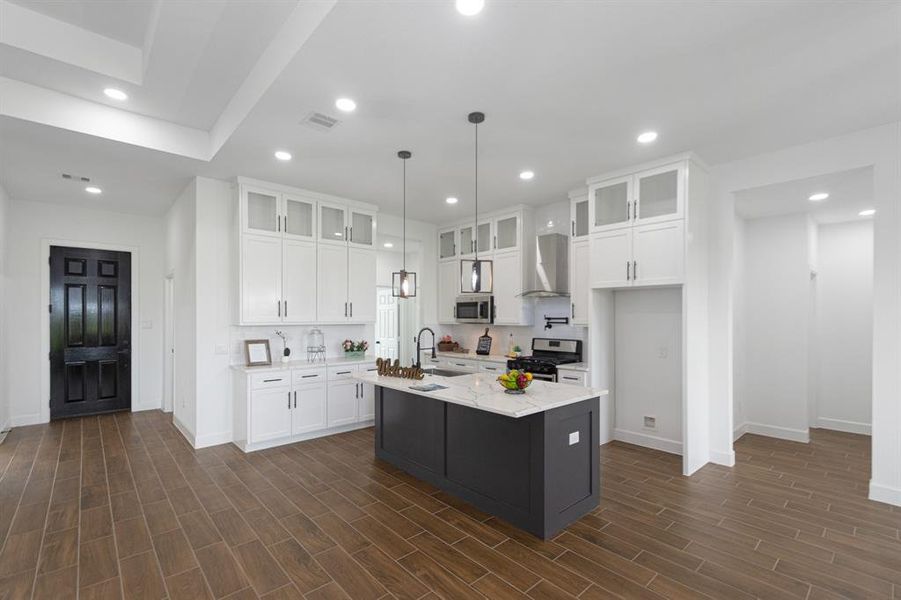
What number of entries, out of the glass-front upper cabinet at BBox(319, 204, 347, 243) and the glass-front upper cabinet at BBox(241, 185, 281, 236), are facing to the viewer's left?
0

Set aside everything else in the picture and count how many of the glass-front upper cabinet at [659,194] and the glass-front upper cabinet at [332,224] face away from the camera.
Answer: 0

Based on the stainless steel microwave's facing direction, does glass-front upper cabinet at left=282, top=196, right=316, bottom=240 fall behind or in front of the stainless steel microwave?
in front

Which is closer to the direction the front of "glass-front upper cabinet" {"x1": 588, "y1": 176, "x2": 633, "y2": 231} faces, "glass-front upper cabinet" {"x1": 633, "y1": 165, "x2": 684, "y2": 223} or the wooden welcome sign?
the wooden welcome sign

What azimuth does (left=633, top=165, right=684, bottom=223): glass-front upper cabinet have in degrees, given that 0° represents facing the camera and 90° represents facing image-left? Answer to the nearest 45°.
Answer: approximately 45°

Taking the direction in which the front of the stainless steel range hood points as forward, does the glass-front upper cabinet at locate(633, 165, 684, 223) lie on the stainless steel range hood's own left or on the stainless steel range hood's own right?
on the stainless steel range hood's own left

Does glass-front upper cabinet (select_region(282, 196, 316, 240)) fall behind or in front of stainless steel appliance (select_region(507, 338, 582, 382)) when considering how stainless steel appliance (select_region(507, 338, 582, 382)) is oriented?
in front

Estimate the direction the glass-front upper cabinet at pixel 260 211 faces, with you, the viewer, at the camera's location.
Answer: facing the viewer and to the right of the viewer
